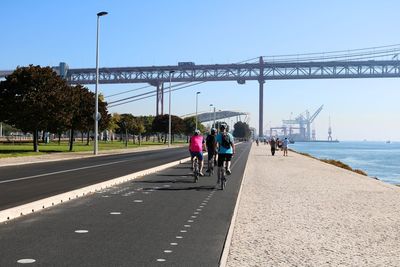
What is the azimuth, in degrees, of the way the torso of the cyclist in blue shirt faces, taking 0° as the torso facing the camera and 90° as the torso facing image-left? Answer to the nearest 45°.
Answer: approximately 180°

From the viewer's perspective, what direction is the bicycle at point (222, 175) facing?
away from the camera
